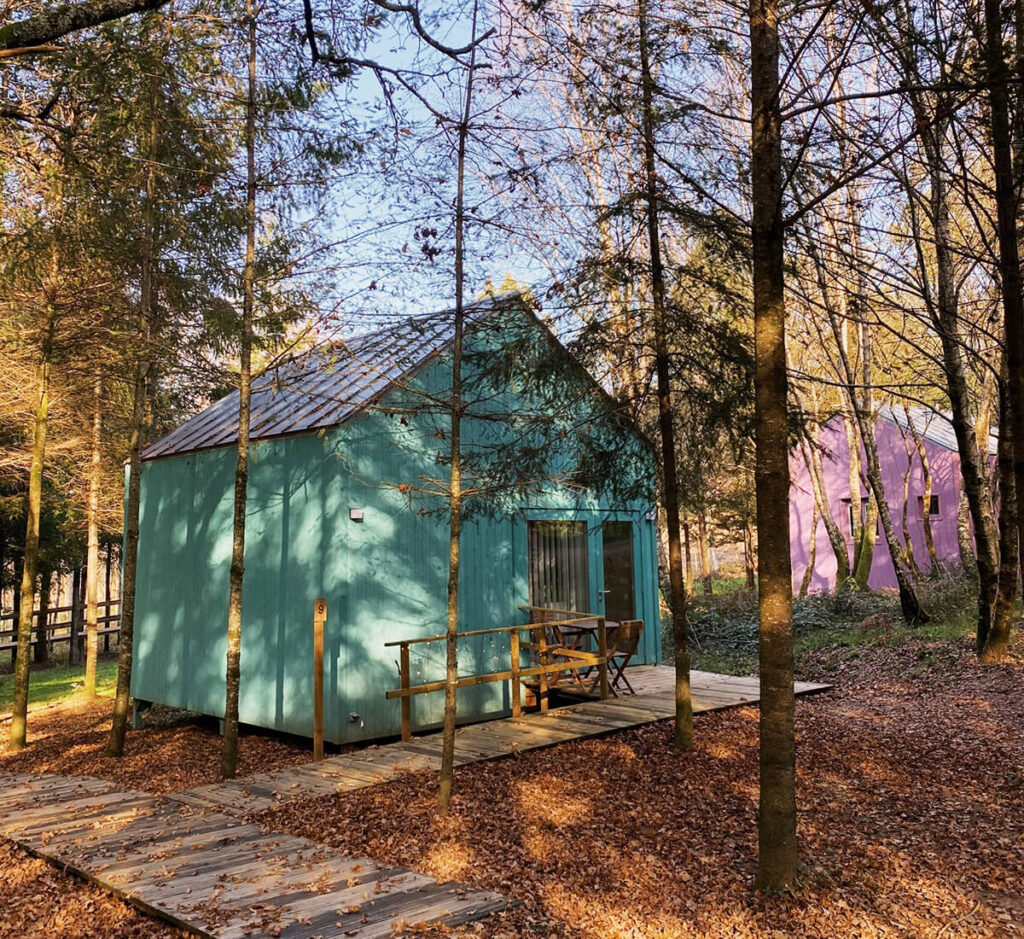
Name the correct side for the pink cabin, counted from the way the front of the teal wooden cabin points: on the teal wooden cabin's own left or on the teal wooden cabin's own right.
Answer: on the teal wooden cabin's own left

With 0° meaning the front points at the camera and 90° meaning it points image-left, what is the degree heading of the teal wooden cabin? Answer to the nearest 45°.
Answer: approximately 315°

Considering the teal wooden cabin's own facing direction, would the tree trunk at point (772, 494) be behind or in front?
in front

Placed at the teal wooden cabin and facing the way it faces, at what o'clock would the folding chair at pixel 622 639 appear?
The folding chair is roughly at 10 o'clock from the teal wooden cabin.

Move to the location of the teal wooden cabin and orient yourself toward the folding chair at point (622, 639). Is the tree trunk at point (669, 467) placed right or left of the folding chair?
right

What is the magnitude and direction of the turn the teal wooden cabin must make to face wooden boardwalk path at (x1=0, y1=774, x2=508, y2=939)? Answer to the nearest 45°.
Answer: approximately 45° to its right

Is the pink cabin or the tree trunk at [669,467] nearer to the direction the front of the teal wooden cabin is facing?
the tree trunk

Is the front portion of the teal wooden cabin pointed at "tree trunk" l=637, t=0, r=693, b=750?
yes

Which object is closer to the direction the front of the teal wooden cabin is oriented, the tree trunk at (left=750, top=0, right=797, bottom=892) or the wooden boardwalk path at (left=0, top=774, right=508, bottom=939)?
the tree trunk

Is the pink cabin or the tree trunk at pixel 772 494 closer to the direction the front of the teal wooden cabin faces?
the tree trunk
